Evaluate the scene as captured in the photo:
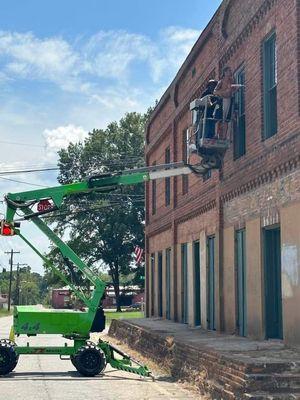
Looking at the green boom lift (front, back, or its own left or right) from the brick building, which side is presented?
front

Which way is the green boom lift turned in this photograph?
to the viewer's right
